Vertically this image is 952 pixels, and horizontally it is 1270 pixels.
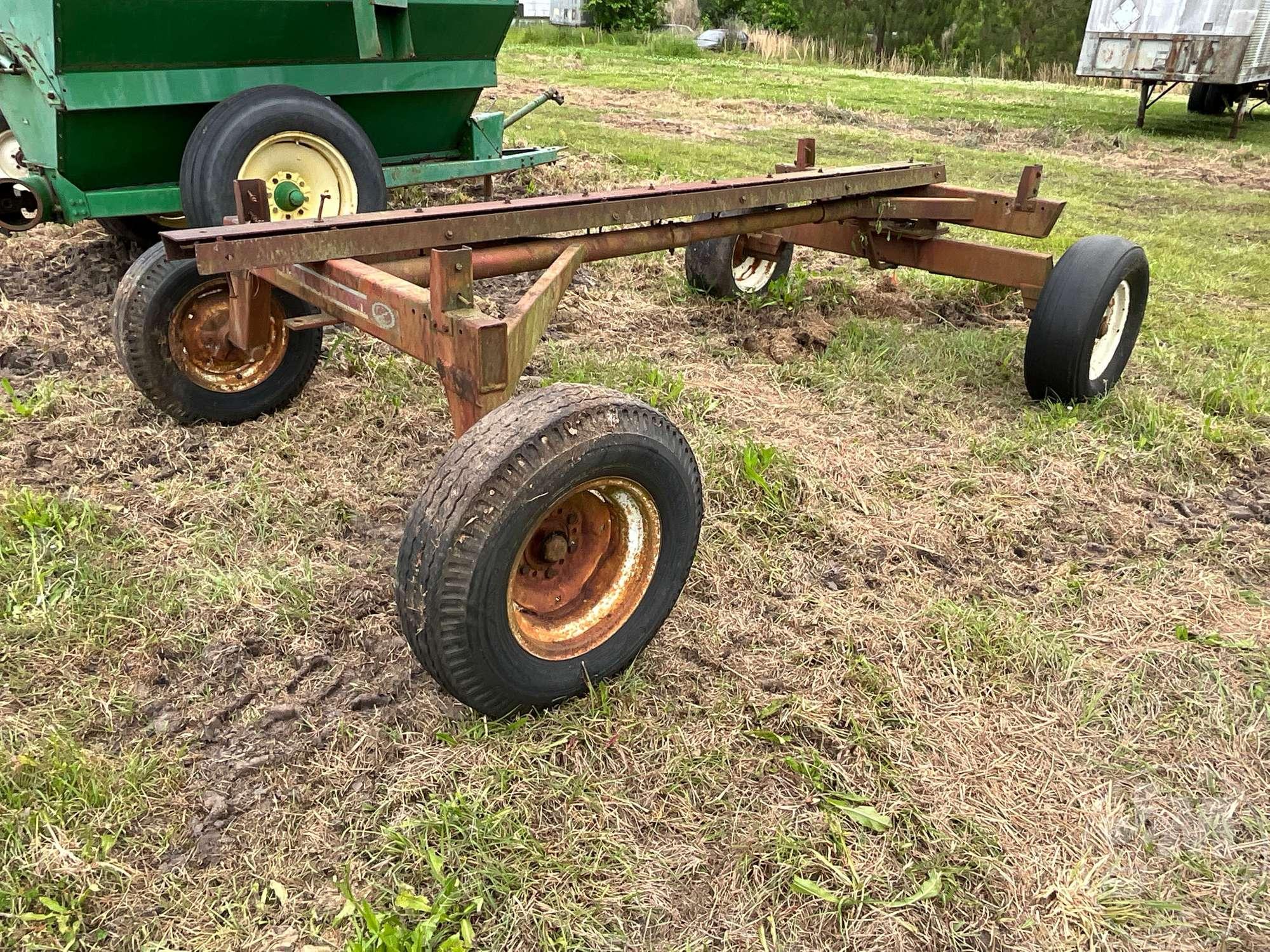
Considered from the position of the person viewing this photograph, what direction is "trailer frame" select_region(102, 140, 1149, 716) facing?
facing away from the viewer and to the right of the viewer

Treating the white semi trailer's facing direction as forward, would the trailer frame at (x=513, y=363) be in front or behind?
in front

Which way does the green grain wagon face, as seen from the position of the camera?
facing away from the viewer and to the right of the viewer

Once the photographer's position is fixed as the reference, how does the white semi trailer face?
facing the viewer and to the left of the viewer

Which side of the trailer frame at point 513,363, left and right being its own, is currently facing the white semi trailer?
front

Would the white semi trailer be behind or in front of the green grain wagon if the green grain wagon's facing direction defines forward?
in front

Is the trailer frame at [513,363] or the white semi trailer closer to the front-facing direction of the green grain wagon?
the white semi trailer

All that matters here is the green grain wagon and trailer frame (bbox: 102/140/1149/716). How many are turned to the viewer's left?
0

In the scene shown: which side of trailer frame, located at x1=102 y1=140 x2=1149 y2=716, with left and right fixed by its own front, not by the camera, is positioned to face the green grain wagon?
left
